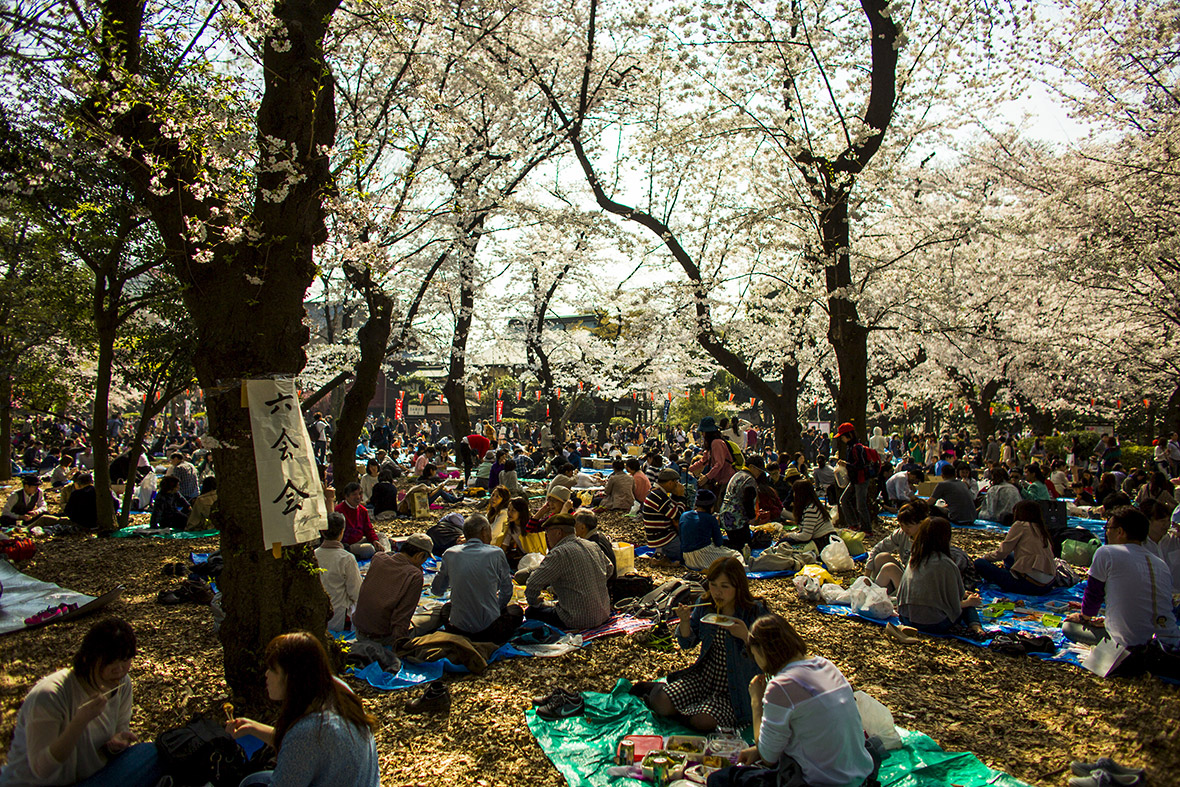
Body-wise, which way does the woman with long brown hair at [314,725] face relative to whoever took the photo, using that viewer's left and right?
facing away from the viewer and to the left of the viewer

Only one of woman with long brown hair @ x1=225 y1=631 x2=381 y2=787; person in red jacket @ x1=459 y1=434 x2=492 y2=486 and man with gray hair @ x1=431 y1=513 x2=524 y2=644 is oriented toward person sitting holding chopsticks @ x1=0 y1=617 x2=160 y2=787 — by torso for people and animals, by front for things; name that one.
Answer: the woman with long brown hair

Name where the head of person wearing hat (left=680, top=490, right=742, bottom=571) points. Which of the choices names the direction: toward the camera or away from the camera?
away from the camera

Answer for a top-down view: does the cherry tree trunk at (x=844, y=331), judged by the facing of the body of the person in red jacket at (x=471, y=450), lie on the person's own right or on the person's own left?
on the person's own right

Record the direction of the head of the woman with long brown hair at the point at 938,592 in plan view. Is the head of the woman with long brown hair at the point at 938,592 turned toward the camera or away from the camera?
away from the camera

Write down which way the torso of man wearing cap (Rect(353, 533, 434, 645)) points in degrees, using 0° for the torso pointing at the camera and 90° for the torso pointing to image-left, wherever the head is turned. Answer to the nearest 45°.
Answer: approximately 225°

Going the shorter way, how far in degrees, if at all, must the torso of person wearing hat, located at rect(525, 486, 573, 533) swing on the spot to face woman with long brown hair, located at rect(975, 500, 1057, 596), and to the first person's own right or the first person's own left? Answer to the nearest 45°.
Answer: approximately 135° to the first person's own left

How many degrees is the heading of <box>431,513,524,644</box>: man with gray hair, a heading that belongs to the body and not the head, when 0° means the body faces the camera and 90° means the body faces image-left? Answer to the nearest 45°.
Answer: approximately 180°

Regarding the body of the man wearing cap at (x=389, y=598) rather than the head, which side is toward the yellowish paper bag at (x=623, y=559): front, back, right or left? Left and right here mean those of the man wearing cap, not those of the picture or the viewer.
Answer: front

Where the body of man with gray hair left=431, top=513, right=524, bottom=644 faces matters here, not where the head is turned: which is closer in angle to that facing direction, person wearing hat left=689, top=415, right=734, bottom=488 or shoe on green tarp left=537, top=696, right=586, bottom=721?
the person wearing hat

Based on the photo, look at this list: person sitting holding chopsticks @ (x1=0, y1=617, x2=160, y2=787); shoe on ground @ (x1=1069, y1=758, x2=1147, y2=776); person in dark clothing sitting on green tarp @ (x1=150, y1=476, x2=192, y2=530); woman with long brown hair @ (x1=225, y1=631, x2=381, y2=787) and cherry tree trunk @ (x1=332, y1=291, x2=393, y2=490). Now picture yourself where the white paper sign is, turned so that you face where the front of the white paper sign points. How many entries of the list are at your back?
2

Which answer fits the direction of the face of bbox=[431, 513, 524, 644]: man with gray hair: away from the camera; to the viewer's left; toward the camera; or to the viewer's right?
away from the camera
